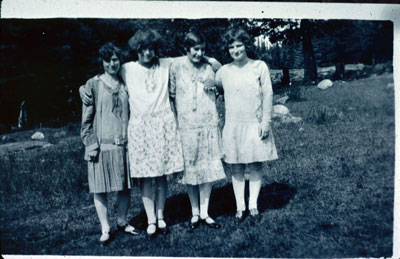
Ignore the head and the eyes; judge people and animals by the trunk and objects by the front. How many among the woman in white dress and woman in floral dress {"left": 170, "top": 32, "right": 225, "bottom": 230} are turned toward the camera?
2

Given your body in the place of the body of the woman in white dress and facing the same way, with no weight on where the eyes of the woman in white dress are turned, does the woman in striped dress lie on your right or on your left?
on your right

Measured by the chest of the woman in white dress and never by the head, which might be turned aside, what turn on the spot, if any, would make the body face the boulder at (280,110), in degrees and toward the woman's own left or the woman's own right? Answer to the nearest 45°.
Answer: approximately 180°

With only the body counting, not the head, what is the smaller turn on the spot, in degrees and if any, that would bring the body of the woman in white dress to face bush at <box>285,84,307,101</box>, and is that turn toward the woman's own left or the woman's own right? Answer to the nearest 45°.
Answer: approximately 180°

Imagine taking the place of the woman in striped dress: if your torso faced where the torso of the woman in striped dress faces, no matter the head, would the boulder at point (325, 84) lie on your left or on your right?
on your left

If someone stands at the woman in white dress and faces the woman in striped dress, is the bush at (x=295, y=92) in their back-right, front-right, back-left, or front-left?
back-right

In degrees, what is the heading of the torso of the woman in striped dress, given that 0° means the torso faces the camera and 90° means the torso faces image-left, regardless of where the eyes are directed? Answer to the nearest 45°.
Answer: approximately 315°

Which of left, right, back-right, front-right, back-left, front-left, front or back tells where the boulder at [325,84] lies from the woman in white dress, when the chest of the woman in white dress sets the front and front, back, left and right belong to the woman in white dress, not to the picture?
back-left

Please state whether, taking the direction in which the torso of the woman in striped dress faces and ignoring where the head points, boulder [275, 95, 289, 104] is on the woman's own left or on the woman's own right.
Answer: on the woman's own left
